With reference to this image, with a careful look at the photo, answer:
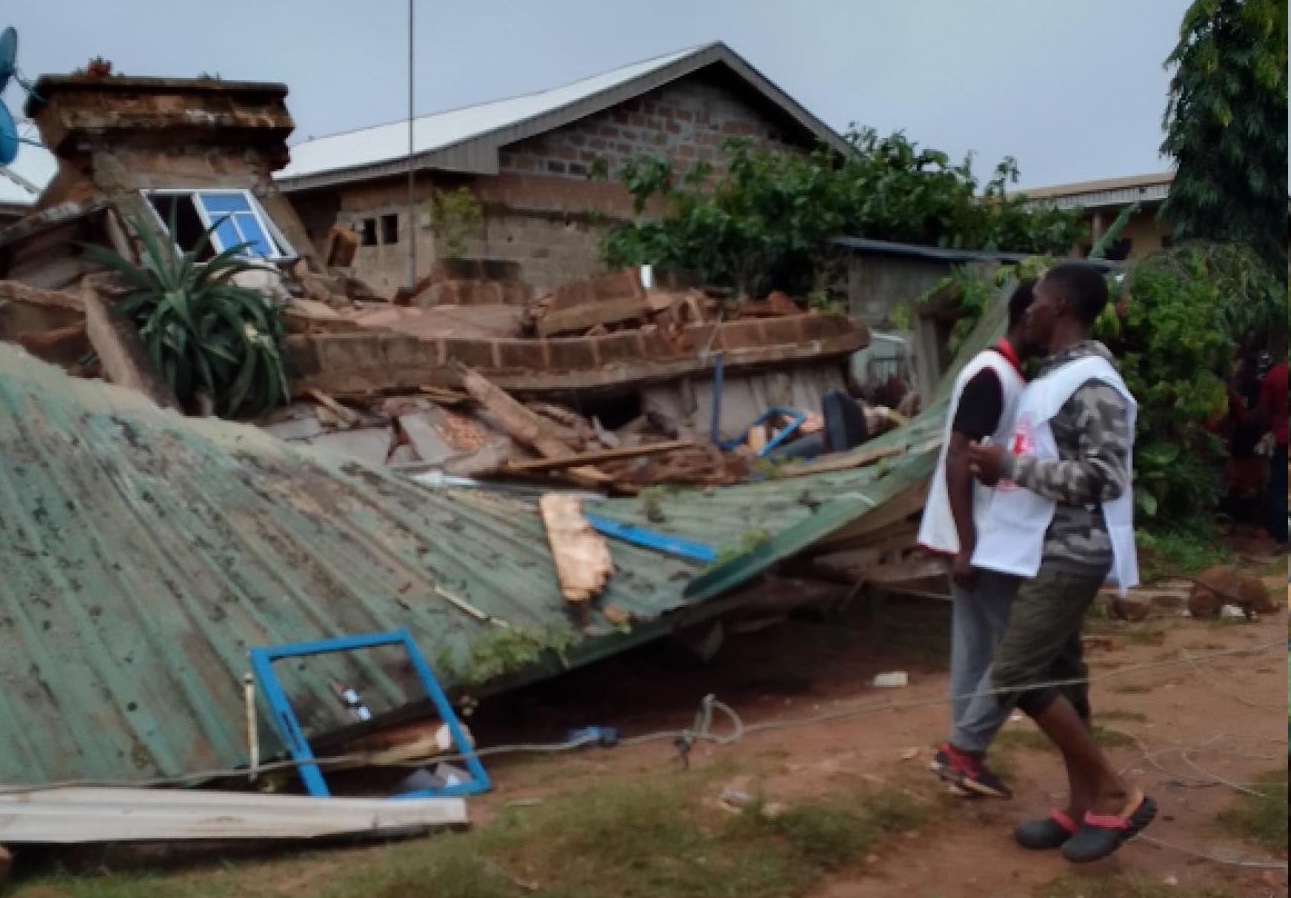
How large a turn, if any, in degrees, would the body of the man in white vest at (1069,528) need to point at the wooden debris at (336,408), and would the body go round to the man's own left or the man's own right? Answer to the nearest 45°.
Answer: approximately 45° to the man's own right

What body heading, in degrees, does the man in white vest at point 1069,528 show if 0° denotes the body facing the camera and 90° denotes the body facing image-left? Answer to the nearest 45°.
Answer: approximately 90°

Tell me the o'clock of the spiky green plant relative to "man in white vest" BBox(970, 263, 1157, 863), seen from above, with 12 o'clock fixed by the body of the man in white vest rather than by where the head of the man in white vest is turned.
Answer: The spiky green plant is roughly at 1 o'clock from the man in white vest.

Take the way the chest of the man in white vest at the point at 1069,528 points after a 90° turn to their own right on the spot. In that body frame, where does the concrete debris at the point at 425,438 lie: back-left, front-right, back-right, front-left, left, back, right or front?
front-left

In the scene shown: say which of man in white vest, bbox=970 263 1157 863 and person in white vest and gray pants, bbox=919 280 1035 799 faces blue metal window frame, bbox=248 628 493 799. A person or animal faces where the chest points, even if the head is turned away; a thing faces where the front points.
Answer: the man in white vest

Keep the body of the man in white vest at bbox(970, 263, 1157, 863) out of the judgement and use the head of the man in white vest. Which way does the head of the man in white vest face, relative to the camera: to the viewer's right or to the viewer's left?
to the viewer's left
